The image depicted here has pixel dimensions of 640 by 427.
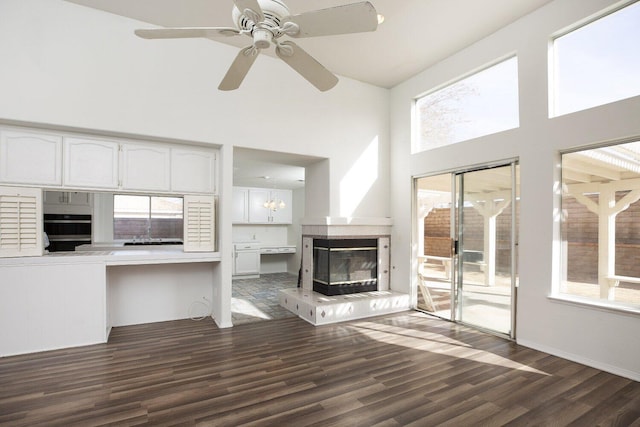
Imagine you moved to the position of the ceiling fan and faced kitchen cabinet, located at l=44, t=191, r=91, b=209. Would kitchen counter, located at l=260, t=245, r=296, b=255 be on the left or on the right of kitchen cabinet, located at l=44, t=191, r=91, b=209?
right

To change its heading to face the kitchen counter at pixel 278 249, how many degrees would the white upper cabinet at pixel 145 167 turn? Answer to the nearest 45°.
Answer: approximately 135° to its left

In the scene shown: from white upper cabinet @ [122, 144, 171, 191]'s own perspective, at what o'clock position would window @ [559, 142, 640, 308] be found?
The window is roughly at 10 o'clock from the white upper cabinet.

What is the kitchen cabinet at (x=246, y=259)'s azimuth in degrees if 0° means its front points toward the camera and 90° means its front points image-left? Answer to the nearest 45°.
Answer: approximately 0°

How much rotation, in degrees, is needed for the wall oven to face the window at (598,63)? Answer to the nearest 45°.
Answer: approximately 45° to its left

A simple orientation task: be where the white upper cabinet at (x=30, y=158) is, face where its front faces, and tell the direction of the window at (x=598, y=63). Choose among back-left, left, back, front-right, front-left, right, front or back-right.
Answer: front-left

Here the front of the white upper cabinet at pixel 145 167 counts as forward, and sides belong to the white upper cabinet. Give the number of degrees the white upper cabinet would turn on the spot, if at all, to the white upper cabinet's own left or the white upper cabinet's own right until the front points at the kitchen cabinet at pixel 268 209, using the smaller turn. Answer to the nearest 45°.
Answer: approximately 135° to the white upper cabinet's own left

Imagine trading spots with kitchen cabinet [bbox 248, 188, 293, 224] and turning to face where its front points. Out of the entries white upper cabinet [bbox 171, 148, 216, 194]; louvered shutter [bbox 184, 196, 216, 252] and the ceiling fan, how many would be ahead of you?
3
